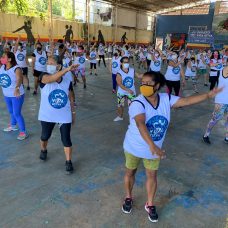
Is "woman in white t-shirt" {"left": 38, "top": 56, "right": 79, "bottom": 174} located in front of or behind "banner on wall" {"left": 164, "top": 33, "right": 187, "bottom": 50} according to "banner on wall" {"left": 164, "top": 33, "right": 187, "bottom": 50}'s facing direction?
in front

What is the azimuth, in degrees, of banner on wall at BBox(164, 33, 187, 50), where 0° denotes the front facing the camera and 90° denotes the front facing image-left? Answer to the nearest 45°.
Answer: approximately 0°

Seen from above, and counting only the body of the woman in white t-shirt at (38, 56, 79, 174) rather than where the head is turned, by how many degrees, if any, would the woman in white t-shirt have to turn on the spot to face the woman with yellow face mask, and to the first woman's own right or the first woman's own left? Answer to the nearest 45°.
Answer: approximately 45° to the first woman's own left

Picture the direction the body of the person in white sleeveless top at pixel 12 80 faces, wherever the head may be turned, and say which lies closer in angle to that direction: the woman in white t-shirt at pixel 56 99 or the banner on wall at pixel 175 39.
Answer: the woman in white t-shirt

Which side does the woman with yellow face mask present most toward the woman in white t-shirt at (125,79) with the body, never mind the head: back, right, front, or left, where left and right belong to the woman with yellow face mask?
back

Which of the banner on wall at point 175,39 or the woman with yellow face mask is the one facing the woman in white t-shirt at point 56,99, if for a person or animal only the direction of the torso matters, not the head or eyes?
the banner on wall

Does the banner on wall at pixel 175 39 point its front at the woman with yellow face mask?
yes

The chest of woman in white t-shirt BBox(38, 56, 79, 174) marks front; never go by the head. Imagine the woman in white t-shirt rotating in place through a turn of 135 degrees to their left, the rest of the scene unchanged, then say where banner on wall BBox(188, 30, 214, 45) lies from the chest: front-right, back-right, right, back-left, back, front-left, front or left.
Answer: front

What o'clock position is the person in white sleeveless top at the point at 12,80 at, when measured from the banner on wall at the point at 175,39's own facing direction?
The person in white sleeveless top is roughly at 12 o'clock from the banner on wall.

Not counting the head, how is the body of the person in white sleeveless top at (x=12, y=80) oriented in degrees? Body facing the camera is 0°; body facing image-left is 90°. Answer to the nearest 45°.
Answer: approximately 45°

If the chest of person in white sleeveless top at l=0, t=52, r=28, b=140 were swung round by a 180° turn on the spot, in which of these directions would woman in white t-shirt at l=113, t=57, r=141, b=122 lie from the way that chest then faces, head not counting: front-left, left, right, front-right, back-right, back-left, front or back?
front-right

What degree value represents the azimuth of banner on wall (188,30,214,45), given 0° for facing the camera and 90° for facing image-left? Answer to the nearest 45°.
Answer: approximately 0°
